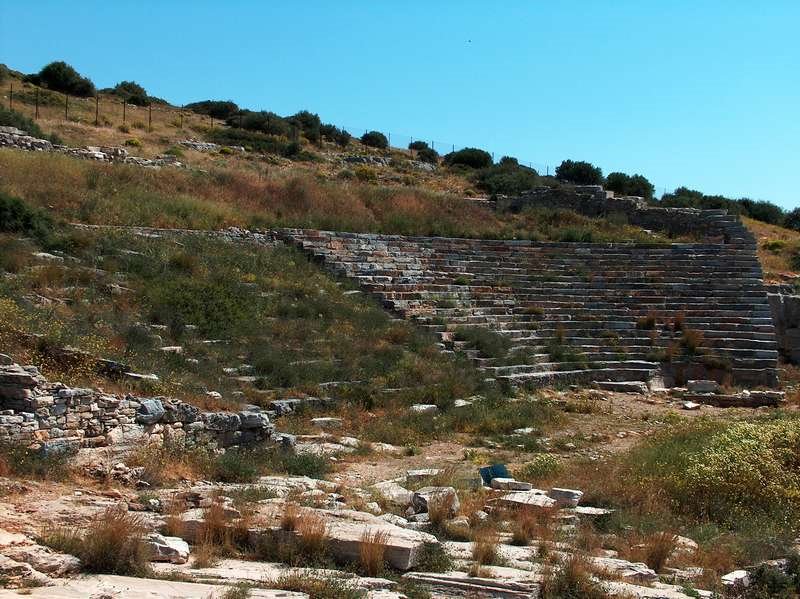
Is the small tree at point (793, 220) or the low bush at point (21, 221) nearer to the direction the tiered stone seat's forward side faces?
the low bush

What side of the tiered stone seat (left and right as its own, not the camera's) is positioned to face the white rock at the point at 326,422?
front

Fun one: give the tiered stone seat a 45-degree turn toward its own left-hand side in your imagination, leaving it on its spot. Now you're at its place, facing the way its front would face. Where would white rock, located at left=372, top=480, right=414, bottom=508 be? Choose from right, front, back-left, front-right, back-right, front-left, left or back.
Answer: front-right

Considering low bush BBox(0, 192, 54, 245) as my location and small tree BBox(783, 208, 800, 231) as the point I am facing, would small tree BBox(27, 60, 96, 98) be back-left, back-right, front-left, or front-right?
front-left

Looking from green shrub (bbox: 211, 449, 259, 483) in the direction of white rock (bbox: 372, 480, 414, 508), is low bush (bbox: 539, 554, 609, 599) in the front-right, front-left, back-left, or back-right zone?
front-right

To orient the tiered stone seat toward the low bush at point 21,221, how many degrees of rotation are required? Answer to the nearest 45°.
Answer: approximately 45° to its right

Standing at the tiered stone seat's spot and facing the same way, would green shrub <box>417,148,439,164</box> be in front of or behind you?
behind

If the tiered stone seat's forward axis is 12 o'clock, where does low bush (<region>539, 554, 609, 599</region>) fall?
The low bush is roughly at 12 o'clock from the tiered stone seat.

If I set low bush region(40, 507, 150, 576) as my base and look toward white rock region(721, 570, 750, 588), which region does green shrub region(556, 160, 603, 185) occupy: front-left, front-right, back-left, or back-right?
front-left

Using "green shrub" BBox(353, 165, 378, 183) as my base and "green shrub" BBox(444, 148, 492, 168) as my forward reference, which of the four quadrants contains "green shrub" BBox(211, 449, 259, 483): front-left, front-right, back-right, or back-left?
back-right

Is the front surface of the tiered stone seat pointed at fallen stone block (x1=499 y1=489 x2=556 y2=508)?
yes

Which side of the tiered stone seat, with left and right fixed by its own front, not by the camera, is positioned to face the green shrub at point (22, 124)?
right

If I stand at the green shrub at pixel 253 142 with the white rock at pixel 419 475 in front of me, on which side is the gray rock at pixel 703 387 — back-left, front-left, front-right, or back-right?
front-left

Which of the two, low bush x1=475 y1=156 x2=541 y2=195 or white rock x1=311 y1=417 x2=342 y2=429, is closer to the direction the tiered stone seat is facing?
the white rock

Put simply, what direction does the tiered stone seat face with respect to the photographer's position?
facing the viewer

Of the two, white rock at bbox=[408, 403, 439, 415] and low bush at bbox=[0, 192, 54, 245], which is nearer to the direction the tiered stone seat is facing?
the white rock

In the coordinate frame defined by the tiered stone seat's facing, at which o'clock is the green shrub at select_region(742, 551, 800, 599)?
The green shrub is roughly at 12 o'clock from the tiered stone seat.

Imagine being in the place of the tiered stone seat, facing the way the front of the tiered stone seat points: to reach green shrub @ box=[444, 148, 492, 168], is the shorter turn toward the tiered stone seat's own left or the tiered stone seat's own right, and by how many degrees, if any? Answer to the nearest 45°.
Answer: approximately 180°

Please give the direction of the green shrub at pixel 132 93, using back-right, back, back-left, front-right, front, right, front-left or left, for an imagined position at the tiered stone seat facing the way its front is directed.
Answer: back-right
